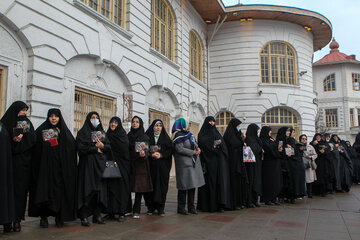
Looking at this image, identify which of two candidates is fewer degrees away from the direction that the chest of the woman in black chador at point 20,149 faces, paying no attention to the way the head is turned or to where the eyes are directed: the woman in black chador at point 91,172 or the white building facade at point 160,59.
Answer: the woman in black chador

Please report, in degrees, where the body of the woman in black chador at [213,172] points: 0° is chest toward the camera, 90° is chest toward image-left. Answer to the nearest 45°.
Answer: approximately 315°

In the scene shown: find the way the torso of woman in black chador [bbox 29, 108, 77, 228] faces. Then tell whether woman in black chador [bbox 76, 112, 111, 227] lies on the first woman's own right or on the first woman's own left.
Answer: on the first woman's own left

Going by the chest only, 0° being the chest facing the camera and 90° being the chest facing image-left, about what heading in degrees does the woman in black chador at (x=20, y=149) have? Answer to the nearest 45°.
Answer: approximately 315°

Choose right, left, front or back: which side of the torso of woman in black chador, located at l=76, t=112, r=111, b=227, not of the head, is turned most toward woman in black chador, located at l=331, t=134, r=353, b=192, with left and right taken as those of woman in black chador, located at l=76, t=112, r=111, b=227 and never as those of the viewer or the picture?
left

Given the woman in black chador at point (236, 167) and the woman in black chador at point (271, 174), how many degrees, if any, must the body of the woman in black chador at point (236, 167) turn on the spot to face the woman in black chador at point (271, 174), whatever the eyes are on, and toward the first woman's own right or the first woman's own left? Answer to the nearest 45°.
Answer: approximately 45° to the first woman's own left

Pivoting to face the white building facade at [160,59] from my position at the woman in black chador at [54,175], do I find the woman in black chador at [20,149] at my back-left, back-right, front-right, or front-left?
back-left

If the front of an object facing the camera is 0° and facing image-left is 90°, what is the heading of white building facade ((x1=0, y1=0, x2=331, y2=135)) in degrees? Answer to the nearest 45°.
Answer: approximately 315°

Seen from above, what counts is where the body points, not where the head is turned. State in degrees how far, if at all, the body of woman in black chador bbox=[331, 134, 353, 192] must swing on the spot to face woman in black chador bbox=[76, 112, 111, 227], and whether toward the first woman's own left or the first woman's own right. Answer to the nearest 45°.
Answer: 0° — they already face them

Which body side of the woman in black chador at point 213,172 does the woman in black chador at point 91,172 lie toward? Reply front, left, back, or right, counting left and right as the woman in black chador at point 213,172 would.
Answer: right
